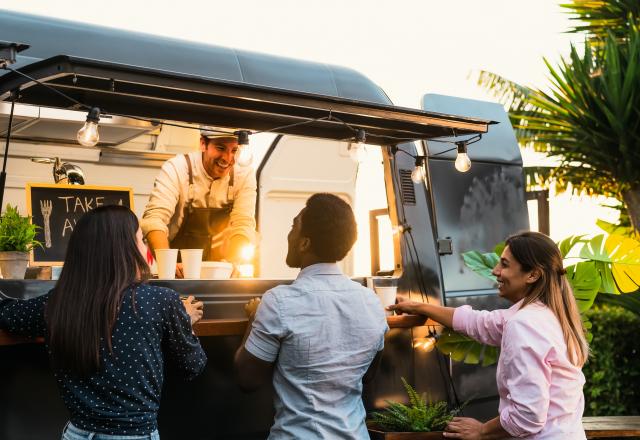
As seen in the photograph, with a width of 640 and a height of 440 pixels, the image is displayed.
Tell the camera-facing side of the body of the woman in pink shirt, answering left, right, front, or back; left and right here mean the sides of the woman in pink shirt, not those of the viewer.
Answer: left

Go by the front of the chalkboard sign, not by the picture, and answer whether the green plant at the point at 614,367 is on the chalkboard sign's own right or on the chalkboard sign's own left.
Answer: on the chalkboard sign's own left

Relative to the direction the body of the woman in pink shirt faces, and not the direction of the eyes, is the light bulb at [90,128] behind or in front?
in front

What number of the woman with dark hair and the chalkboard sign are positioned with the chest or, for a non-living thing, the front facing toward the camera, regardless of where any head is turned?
1

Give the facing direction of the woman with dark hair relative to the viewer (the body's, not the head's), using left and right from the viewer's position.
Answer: facing away from the viewer

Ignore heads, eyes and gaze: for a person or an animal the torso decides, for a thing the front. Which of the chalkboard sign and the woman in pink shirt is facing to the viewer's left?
the woman in pink shirt

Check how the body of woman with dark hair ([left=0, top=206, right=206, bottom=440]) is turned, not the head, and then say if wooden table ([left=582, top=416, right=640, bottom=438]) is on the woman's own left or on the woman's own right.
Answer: on the woman's own right

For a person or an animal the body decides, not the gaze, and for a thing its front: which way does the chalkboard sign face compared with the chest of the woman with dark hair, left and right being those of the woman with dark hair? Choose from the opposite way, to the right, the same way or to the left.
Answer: the opposite way

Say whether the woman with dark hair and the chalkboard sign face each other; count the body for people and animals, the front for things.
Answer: yes
